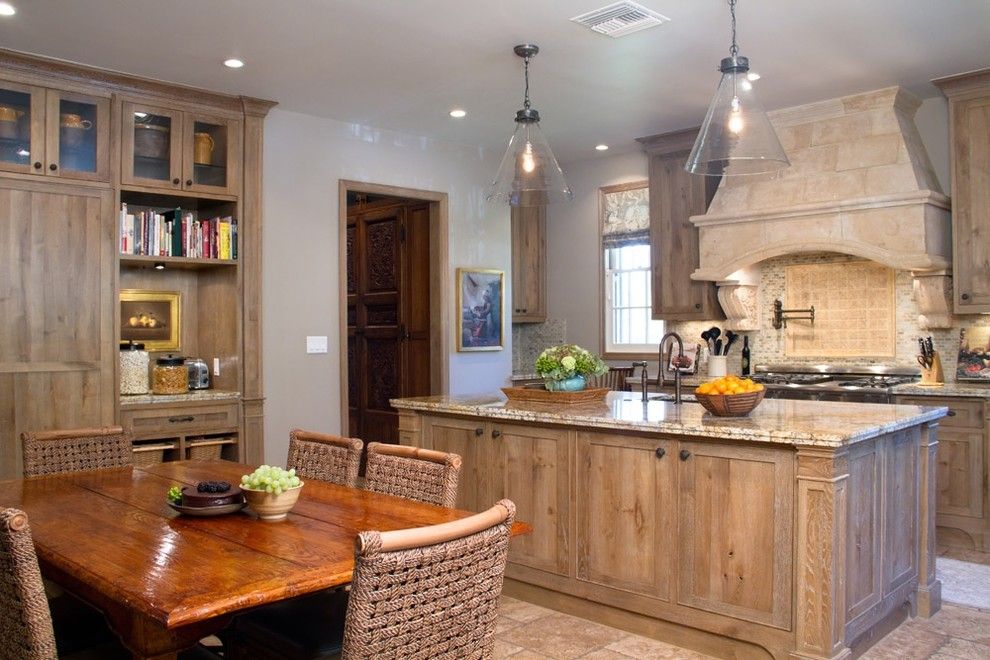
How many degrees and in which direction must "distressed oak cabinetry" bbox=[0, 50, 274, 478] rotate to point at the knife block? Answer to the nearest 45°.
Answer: approximately 45° to its left

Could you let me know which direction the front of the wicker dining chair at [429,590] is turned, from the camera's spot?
facing away from the viewer and to the left of the viewer

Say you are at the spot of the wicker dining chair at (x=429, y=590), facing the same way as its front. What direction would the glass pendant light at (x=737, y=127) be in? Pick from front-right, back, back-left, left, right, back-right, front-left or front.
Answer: right

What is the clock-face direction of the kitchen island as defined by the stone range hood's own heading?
The kitchen island is roughly at 11 o'clock from the stone range hood.

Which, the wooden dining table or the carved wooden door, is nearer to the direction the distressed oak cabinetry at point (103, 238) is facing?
the wooden dining table

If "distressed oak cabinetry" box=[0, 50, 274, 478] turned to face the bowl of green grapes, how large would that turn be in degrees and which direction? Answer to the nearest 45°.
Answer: approximately 45° to its right

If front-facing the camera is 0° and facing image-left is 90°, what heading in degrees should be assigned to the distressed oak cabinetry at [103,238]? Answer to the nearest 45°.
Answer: approximately 315°

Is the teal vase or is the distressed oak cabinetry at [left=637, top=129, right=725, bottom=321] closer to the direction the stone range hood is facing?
the teal vase
